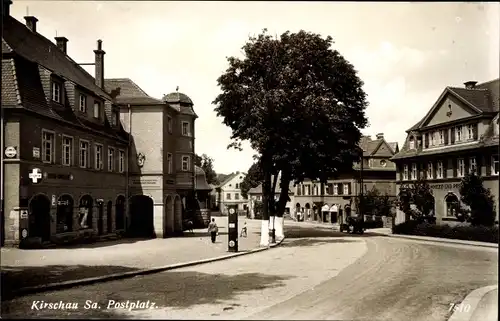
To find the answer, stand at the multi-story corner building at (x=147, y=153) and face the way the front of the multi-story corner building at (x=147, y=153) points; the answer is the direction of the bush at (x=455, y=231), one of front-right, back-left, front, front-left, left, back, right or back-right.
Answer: front-left

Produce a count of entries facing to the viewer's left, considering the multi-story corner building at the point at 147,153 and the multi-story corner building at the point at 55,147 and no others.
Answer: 0

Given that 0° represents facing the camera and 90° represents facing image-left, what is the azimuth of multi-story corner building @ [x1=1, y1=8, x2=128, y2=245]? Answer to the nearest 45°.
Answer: approximately 315°

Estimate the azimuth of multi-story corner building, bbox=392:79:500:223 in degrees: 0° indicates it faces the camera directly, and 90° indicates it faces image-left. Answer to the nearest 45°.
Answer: approximately 45°

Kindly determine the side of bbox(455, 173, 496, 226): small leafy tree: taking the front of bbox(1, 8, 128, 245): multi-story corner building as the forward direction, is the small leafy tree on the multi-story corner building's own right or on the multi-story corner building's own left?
on the multi-story corner building's own left

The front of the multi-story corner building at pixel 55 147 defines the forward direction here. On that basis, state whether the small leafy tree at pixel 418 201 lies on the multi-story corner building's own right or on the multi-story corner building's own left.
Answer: on the multi-story corner building's own left

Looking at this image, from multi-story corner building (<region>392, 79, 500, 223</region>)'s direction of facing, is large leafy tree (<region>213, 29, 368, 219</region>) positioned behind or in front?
in front

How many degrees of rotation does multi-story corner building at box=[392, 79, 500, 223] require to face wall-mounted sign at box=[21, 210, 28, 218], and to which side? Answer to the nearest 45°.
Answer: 0° — it already faces it
